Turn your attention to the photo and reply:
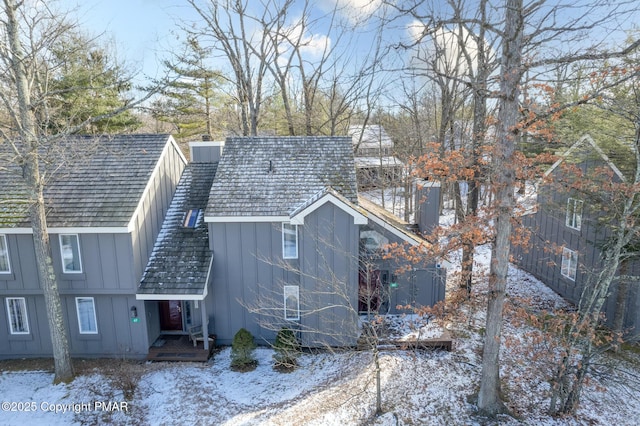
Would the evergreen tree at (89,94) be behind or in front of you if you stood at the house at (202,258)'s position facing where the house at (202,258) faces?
behind

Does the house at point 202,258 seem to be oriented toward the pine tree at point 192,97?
no

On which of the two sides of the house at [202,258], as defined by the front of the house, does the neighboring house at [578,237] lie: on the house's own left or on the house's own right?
on the house's own left

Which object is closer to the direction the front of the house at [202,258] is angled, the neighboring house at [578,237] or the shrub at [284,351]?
the shrub

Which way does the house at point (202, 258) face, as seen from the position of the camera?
facing the viewer

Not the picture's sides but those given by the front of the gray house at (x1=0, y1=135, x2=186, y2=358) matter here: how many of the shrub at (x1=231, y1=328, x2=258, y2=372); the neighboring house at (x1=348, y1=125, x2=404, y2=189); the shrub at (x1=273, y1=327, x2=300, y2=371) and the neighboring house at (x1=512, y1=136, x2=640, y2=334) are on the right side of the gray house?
0

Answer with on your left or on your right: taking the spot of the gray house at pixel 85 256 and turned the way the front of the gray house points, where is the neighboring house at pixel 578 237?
on your left

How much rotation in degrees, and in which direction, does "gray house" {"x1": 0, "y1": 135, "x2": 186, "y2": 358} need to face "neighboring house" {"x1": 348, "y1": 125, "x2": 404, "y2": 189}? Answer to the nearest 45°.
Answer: approximately 135° to its left

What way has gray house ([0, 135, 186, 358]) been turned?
toward the camera

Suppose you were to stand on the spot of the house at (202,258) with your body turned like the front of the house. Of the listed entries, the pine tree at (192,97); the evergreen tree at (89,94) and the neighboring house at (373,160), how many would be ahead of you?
0

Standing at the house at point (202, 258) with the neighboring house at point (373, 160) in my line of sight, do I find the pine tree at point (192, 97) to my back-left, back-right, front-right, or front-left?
front-left

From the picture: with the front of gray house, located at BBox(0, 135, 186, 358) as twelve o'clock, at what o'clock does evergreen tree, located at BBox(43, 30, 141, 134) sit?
The evergreen tree is roughly at 6 o'clock from the gray house.

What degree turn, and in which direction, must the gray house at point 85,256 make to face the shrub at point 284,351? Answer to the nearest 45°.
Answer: approximately 45° to its left

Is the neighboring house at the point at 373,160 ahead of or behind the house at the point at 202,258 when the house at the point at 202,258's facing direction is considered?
behind

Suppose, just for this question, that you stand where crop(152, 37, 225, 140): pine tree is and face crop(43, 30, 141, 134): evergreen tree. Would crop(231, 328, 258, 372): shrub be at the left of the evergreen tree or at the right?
left
